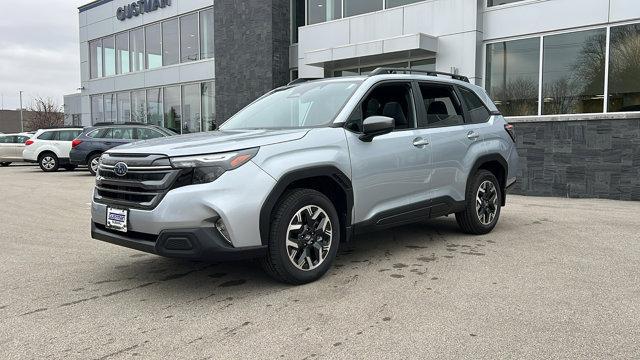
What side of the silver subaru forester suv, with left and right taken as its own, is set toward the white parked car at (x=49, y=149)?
right

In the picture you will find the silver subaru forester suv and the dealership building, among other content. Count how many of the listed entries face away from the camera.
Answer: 0

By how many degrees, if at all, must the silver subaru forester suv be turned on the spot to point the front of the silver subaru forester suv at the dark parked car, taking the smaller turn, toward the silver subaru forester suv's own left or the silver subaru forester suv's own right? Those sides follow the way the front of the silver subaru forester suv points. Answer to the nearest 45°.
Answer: approximately 90° to the silver subaru forester suv's own right

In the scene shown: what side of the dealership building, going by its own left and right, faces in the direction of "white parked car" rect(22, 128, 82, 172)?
right

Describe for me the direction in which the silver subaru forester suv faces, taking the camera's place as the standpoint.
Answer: facing the viewer and to the left of the viewer
